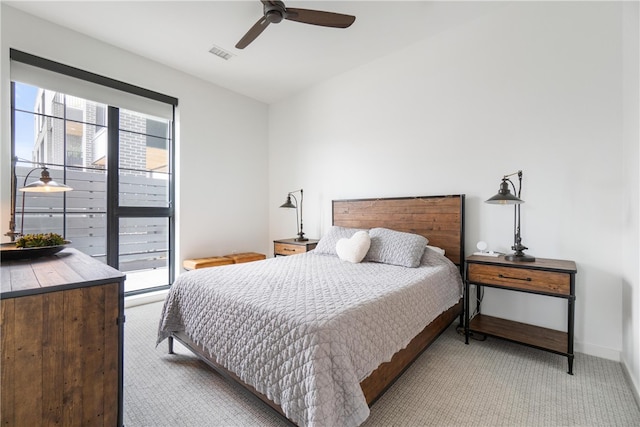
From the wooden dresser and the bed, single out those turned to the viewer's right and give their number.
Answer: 1

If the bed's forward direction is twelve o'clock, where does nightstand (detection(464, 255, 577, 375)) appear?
The nightstand is roughly at 7 o'clock from the bed.

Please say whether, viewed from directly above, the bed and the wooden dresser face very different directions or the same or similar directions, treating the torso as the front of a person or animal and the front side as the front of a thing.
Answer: very different directions

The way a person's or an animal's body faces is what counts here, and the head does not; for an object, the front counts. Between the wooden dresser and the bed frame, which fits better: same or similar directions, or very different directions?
very different directions

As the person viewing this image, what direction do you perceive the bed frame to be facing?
facing the viewer and to the left of the viewer

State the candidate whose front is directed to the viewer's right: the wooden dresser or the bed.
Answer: the wooden dresser

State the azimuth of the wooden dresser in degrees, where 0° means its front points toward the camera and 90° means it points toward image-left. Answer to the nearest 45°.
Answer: approximately 270°

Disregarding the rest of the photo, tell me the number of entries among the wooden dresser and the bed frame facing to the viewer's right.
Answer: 1

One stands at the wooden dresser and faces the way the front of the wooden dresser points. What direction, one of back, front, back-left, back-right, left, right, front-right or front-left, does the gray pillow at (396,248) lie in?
front

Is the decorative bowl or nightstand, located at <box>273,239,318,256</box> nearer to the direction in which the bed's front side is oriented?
the decorative bowl

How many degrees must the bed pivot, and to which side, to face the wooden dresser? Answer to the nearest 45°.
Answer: approximately 45° to its right
